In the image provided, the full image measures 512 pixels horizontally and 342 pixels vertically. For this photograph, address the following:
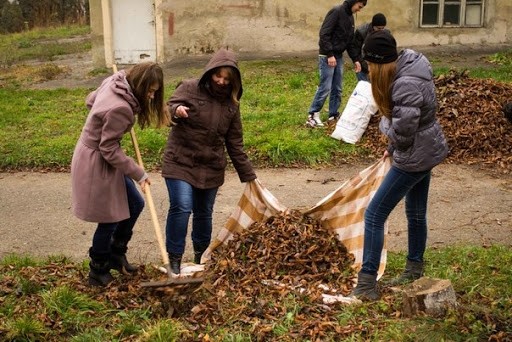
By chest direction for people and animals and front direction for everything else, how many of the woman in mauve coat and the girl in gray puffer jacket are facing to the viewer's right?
1

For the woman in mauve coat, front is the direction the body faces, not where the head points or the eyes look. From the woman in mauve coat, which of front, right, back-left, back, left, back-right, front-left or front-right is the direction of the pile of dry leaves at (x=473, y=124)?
front-left

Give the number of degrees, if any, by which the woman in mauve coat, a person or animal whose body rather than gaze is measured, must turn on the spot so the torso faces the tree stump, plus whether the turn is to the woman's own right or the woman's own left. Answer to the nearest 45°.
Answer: approximately 45° to the woman's own right

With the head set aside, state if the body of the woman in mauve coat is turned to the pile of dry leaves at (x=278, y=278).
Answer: yes

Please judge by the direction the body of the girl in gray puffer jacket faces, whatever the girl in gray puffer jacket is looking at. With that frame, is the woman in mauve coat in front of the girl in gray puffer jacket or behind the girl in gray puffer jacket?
in front

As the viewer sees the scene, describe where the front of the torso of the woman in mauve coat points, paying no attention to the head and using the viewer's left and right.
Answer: facing to the right of the viewer

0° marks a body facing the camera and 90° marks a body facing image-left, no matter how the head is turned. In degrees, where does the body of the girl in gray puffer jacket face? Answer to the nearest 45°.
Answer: approximately 90°

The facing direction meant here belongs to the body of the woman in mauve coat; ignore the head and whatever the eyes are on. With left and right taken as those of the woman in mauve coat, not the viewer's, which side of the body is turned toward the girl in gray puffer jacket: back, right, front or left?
front

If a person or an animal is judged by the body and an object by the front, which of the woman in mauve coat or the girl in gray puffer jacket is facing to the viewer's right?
the woman in mauve coat

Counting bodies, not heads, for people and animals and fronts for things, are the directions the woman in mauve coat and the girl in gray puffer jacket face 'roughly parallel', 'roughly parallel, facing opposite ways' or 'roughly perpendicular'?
roughly parallel, facing opposite ways
